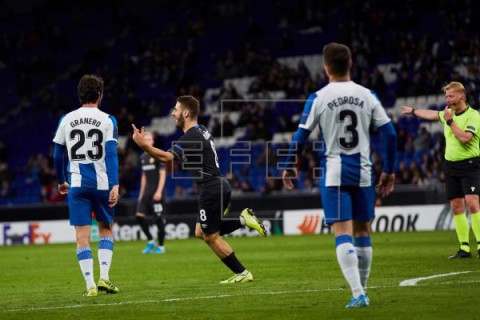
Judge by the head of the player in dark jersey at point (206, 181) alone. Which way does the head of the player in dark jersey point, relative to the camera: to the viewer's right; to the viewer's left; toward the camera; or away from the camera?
to the viewer's left

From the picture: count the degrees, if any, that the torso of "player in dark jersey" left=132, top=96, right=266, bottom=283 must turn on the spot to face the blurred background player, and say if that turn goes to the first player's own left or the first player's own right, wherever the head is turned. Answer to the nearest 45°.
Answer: approximately 90° to the first player's own right

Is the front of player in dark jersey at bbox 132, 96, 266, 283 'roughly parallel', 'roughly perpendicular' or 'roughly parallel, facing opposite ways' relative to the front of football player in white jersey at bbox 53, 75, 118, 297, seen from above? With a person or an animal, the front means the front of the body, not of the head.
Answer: roughly perpendicular

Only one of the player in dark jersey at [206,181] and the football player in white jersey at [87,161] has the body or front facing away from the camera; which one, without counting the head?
the football player in white jersey

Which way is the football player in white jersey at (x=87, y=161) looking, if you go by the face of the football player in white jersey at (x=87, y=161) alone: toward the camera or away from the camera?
away from the camera

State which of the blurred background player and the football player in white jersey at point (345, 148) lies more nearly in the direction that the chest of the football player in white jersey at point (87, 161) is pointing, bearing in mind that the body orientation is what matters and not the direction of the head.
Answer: the blurred background player

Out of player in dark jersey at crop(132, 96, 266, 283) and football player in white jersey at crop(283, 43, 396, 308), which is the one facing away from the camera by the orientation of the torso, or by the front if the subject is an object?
the football player in white jersey

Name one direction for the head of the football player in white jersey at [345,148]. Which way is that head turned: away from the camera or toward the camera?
away from the camera

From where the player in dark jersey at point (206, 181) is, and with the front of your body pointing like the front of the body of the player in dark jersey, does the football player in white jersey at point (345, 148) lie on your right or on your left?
on your left

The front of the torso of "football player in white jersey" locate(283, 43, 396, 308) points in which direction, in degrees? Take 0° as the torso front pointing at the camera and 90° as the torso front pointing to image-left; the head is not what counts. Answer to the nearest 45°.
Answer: approximately 180°

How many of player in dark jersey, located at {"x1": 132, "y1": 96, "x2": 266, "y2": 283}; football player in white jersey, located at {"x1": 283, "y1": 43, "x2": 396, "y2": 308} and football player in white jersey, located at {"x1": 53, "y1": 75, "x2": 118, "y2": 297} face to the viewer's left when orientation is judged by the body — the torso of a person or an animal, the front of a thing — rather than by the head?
1

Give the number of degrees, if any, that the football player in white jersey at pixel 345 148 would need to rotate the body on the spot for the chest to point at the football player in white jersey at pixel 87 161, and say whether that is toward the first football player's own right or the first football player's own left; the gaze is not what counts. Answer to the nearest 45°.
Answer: approximately 45° to the first football player's own left

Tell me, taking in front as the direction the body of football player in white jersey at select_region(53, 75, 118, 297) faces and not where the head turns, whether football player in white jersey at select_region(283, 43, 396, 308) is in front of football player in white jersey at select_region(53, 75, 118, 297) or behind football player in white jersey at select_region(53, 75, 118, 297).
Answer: behind

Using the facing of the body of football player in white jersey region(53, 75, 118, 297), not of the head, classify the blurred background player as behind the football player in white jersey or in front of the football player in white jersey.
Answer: in front

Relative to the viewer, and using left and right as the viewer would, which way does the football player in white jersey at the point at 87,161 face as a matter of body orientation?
facing away from the viewer

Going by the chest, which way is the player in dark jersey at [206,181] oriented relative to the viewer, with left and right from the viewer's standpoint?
facing to the left of the viewer
